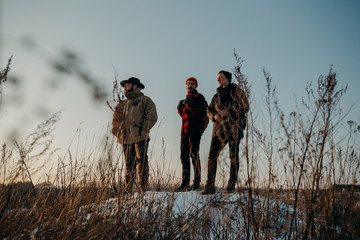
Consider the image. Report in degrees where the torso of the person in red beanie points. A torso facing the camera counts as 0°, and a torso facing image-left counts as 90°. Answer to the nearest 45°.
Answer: approximately 45°
